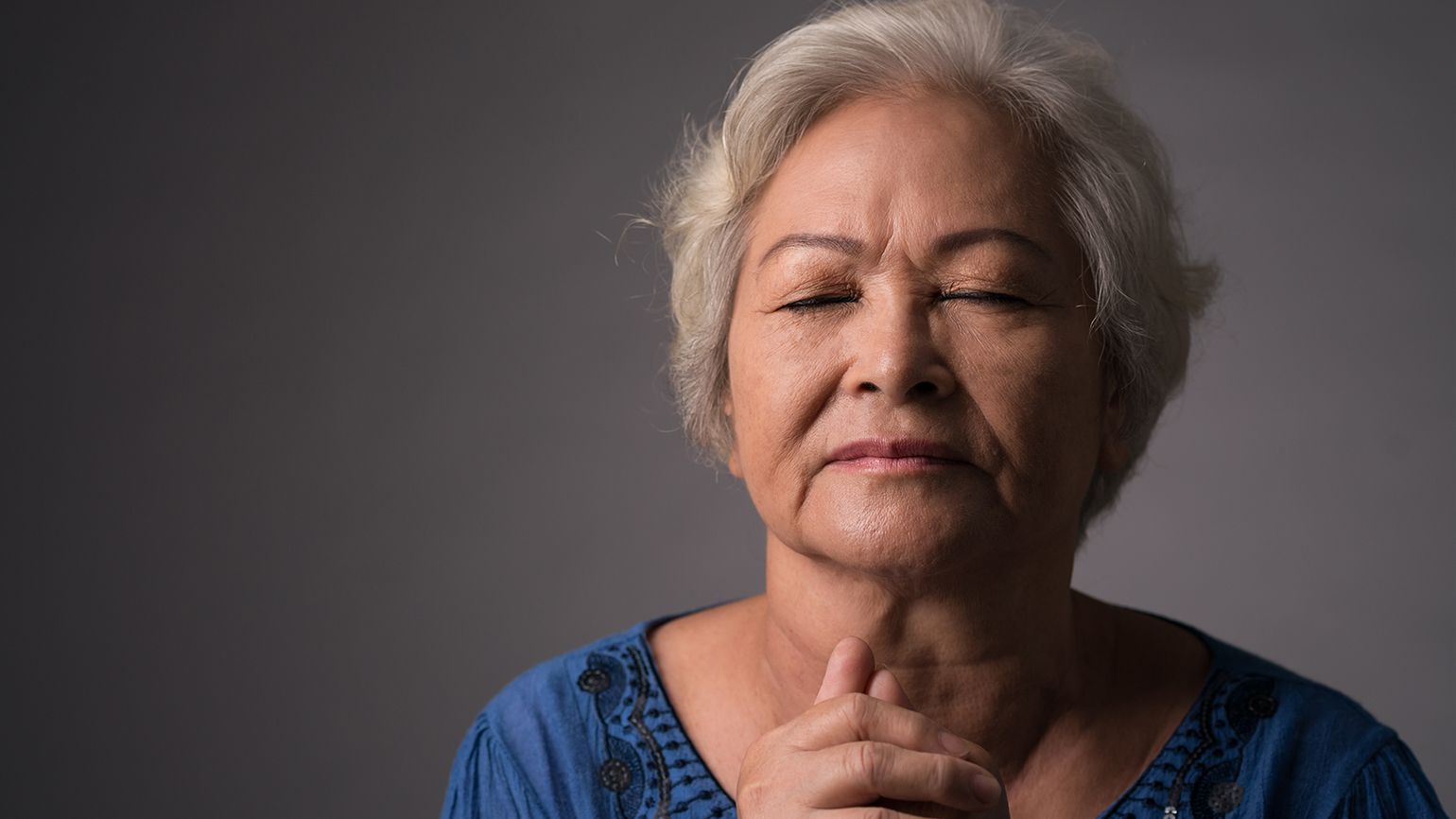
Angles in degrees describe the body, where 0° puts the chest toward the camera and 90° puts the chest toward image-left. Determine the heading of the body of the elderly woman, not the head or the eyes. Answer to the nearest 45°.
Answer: approximately 0°
